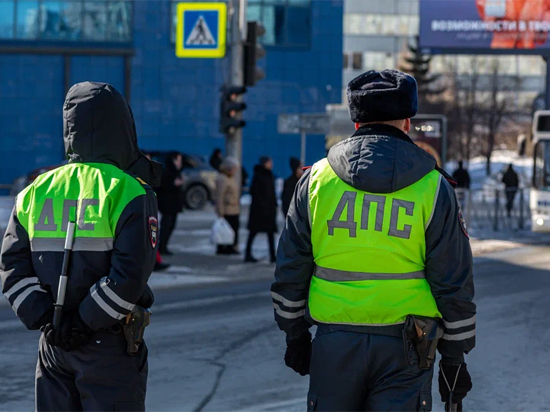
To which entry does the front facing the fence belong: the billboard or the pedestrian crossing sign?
the billboard

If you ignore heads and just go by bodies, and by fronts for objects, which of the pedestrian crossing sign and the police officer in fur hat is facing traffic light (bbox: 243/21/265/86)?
the police officer in fur hat

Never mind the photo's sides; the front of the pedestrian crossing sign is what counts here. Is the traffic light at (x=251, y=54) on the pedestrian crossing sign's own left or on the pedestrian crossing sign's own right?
on the pedestrian crossing sign's own left

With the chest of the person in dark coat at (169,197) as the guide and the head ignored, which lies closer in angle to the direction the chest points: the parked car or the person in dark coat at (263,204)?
the person in dark coat

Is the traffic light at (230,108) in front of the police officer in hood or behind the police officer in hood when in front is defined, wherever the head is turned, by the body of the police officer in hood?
in front

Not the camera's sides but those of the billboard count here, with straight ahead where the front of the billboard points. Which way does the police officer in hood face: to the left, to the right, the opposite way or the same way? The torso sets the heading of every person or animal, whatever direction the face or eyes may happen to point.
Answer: the opposite way

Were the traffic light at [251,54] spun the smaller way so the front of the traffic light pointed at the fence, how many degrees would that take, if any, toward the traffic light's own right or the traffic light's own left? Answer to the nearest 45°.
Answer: approximately 45° to the traffic light's own left

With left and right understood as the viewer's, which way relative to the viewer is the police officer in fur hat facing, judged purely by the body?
facing away from the viewer

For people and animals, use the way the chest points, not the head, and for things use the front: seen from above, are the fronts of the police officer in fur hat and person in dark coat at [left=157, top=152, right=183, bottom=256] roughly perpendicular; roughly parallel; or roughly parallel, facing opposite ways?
roughly perpendicular

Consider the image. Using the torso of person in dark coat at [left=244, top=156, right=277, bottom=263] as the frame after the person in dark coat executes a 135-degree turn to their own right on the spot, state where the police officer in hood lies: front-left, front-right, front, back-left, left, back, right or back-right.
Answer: front-left

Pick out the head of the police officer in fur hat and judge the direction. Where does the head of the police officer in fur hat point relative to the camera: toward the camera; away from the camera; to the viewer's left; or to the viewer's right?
away from the camera

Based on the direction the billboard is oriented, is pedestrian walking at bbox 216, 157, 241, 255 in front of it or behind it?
in front
